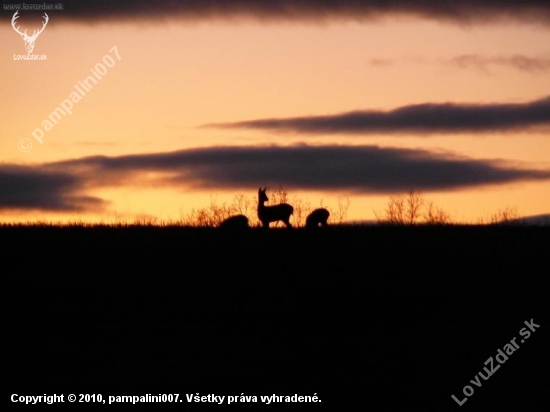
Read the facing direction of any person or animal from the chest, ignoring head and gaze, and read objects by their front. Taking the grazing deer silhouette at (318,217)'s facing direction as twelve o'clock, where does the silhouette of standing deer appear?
The silhouette of standing deer is roughly at 12 o'clock from the grazing deer silhouette.

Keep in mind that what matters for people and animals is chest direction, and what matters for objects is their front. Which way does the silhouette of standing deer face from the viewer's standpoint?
to the viewer's left

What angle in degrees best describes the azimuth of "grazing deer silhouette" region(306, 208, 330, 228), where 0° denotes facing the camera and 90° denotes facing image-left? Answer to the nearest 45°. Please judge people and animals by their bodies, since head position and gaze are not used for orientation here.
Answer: approximately 90°

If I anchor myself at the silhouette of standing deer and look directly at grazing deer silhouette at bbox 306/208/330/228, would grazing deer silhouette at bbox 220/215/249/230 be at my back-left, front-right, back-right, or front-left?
back-right

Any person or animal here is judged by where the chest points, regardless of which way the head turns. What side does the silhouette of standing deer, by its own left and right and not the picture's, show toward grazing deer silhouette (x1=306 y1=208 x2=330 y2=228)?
back
